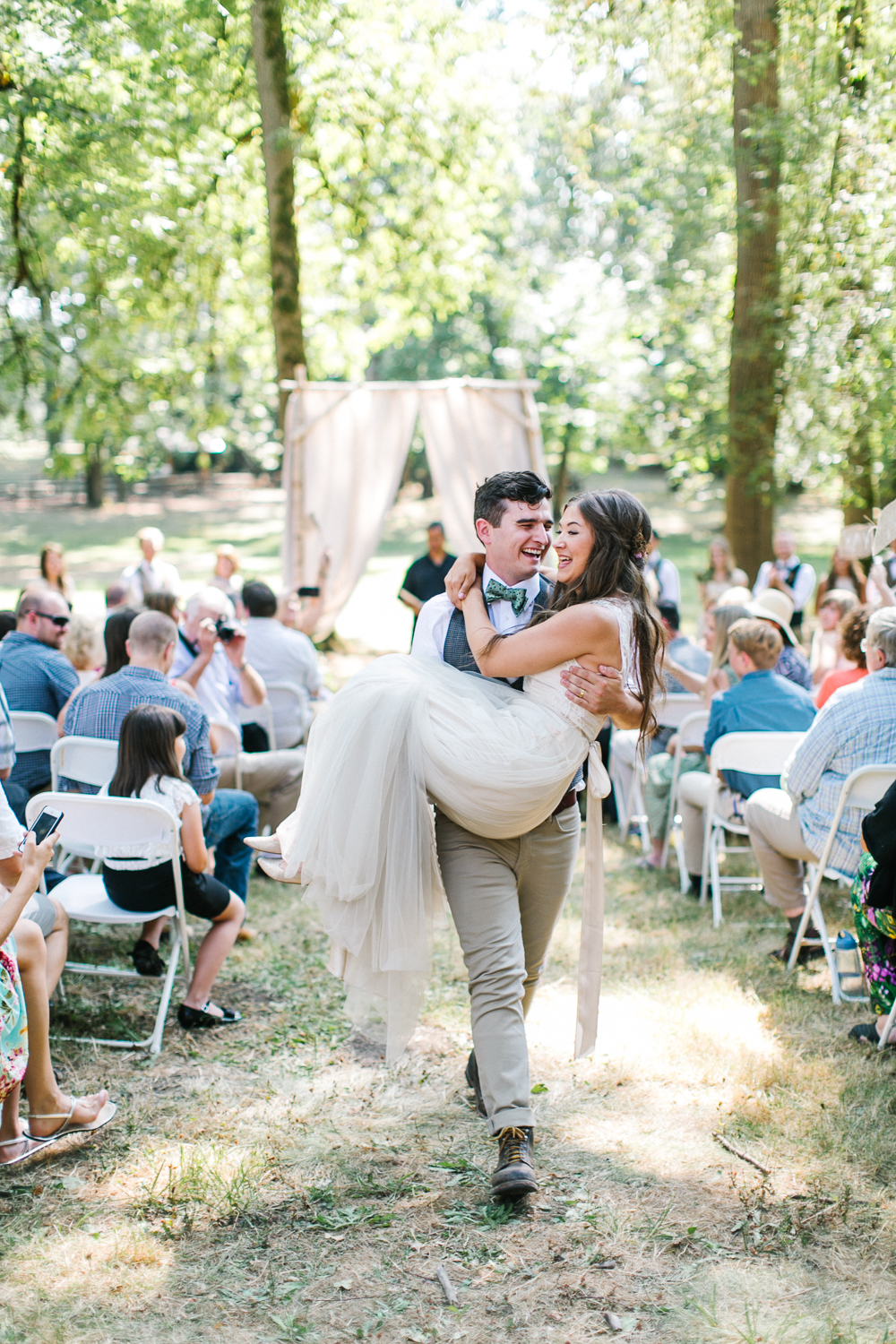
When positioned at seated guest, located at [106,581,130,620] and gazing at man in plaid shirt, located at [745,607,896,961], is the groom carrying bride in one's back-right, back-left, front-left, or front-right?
front-right

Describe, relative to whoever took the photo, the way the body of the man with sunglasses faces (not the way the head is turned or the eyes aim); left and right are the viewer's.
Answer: facing away from the viewer and to the right of the viewer

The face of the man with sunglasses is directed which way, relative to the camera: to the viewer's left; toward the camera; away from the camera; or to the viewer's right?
to the viewer's right

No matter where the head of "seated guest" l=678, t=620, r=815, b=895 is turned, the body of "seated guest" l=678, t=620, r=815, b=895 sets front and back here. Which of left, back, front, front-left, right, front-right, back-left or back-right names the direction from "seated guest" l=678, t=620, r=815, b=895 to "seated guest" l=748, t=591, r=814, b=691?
front-right

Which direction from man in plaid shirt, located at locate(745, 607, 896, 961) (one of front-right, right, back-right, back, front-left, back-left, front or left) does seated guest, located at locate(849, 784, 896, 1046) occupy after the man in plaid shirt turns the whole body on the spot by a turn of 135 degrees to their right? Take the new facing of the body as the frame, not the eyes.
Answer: right

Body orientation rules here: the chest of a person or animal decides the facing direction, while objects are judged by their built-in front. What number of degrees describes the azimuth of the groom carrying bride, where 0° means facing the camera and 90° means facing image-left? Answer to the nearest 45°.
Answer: approximately 0°

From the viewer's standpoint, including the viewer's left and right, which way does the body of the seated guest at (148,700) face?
facing away from the viewer and to the right of the viewer

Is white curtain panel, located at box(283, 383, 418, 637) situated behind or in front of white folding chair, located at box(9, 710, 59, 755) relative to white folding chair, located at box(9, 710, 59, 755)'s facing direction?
in front
